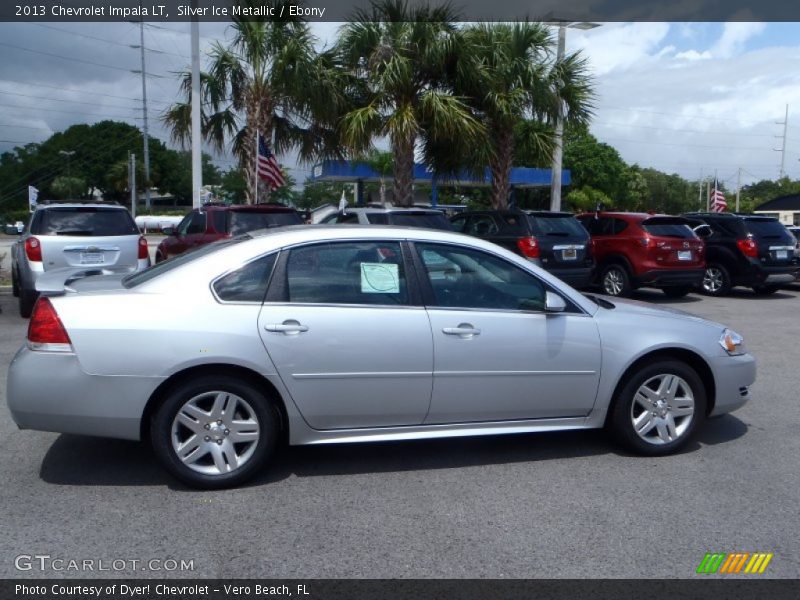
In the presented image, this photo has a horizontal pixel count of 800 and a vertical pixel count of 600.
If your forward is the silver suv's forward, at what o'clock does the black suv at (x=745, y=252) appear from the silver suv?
The black suv is roughly at 3 o'clock from the silver suv.

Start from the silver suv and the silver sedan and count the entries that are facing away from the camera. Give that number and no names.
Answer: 1

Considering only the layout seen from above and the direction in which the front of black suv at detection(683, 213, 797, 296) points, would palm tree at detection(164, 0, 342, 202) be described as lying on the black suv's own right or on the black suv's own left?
on the black suv's own left

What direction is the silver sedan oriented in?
to the viewer's right

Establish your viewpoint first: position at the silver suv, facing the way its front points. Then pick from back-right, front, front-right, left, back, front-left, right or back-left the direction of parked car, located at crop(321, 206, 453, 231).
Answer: right

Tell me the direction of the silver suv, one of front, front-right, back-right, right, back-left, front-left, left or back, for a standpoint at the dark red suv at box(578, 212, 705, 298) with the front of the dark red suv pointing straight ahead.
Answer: left

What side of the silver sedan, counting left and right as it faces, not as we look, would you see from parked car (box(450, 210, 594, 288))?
left

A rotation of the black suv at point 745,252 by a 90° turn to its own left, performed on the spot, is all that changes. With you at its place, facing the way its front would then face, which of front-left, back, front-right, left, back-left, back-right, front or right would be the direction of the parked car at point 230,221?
front

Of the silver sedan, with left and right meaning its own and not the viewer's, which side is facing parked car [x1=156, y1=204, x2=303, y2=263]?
left

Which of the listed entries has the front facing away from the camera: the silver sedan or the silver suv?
the silver suv

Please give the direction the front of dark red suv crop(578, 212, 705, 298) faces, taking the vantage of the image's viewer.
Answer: facing away from the viewer and to the left of the viewer

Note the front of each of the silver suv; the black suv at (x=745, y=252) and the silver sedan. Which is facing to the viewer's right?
the silver sedan

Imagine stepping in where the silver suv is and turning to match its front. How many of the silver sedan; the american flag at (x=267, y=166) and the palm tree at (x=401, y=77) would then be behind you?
1

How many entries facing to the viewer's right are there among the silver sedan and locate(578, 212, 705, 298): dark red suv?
1
